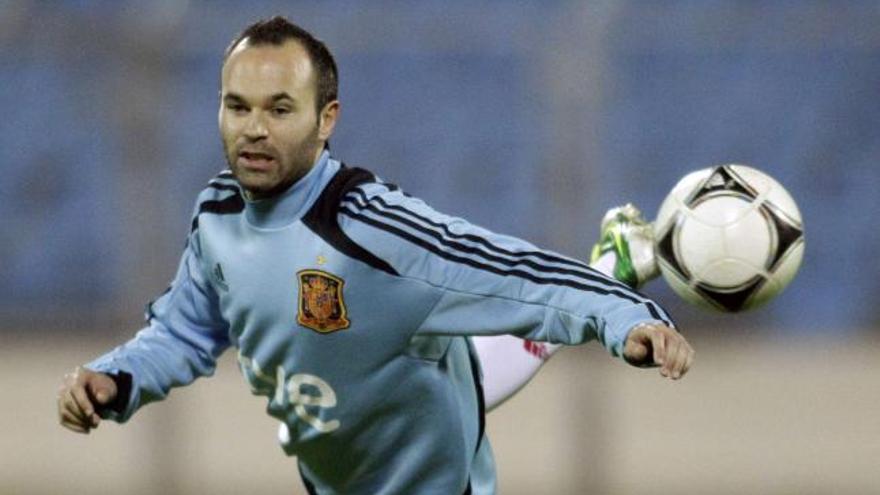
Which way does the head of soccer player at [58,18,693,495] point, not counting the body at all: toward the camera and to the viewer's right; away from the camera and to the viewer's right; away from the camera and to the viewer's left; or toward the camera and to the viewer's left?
toward the camera and to the viewer's left

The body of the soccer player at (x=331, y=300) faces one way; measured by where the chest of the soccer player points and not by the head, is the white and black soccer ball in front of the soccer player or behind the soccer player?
behind

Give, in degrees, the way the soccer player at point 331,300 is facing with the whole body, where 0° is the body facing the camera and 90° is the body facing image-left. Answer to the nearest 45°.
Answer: approximately 45°
